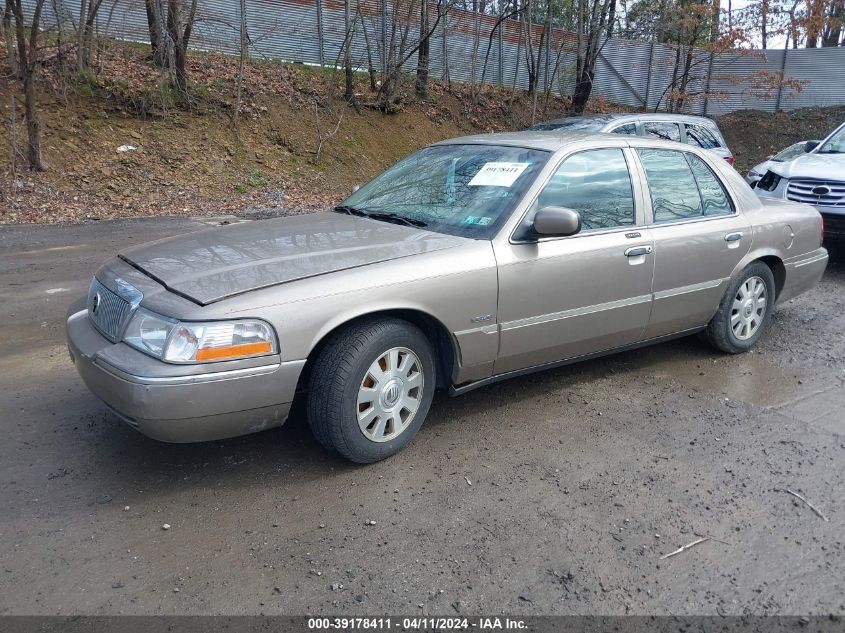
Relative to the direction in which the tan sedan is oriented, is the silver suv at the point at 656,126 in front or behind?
behind

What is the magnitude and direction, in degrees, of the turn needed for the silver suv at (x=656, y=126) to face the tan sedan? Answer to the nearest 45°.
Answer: approximately 45° to its left

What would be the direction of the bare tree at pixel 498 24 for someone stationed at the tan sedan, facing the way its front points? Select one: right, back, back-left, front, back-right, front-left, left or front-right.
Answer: back-right

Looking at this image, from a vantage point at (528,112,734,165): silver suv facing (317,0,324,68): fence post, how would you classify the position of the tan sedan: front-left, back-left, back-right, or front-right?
back-left

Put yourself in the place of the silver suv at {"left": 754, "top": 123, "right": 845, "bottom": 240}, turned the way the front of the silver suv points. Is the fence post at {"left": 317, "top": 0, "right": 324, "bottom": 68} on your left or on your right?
on your right

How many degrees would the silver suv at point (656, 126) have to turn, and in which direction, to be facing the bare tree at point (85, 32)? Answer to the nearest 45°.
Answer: approximately 45° to its right

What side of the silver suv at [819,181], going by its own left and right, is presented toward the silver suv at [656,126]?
right

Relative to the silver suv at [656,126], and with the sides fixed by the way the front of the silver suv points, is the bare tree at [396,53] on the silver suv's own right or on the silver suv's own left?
on the silver suv's own right
